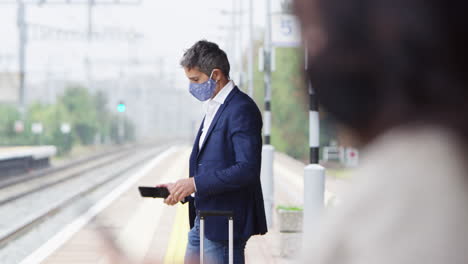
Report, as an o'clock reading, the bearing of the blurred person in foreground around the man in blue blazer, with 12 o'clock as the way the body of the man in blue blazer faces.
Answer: The blurred person in foreground is roughly at 9 o'clock from the man in blue blazer.

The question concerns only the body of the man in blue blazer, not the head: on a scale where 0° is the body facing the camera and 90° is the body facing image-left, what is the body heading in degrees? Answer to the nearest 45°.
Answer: approximately 90°

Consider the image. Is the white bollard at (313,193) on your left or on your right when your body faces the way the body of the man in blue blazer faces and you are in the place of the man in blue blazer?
on your right

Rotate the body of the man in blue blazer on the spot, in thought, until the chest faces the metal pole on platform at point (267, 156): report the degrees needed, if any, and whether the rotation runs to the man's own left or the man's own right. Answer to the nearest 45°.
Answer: approximately 90° to the man's own right
